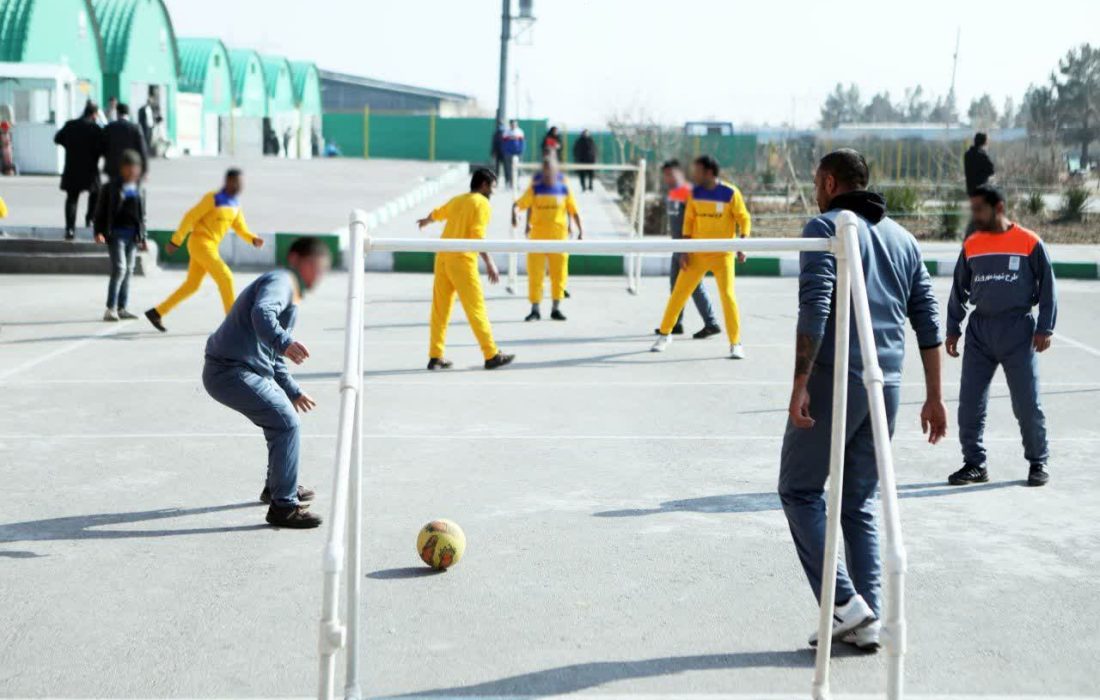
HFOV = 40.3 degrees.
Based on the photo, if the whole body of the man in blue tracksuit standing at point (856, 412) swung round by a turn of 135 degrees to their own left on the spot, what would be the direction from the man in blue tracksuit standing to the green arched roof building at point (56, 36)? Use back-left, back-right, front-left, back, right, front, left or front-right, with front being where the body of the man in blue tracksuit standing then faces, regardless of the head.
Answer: back-right

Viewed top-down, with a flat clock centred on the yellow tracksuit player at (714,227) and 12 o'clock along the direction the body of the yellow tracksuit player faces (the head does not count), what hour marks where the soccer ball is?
The soccer ball is roughly at 11 o'clock from the yellow tracksuit player.

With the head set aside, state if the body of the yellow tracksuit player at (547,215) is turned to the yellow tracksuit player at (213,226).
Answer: no

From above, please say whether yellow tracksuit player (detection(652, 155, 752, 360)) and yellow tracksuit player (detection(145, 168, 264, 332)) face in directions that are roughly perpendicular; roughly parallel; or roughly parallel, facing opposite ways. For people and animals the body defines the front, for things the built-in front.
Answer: roughly perpendicular

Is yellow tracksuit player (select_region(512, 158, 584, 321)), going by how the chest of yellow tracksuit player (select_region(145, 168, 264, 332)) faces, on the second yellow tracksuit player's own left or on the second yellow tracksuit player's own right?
on the second yellow tracksuit player's own left

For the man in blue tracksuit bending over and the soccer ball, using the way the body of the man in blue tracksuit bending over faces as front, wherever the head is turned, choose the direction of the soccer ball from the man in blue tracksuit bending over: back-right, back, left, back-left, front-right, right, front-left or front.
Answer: front-right

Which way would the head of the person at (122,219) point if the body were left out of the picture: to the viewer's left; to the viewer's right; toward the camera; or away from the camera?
toward the camera

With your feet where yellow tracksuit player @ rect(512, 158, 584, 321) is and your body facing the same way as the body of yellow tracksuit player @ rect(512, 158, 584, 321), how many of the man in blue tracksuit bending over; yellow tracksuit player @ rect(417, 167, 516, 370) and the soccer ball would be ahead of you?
3

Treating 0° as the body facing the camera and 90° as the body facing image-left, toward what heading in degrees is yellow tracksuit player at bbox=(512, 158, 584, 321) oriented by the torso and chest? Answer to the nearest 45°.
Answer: approximately 0°

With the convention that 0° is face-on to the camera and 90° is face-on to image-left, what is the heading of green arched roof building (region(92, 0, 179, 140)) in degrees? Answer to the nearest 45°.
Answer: approximately 315°

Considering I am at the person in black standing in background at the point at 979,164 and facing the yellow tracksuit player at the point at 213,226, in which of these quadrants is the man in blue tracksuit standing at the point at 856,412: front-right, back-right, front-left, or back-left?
front-left
